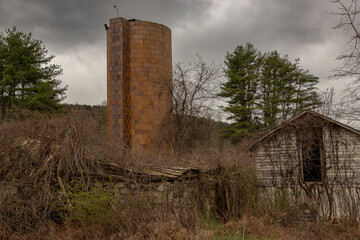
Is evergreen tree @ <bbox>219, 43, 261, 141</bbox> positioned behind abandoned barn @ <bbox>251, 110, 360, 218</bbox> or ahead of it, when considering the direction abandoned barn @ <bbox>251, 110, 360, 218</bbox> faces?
behind

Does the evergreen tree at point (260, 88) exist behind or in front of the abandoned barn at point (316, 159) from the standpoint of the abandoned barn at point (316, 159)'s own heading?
behind

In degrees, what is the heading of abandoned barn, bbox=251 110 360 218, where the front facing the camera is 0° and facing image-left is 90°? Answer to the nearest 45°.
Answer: approximately 0°
